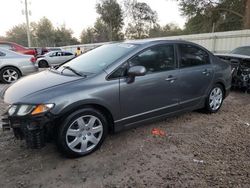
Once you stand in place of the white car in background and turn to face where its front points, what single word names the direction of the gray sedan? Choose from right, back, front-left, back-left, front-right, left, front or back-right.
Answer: left

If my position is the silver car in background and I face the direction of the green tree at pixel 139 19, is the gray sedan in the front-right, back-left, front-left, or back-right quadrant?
back-right

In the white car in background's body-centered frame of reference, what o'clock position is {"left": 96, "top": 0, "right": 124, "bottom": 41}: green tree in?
The green tree is roughly at 4 o'clock from the white car in background.

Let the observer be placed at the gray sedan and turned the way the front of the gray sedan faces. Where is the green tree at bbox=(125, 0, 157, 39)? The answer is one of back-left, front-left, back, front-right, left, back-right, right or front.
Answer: back-right

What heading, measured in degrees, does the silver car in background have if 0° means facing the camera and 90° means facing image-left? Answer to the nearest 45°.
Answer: approximately 90°

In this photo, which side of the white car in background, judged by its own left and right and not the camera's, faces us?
left

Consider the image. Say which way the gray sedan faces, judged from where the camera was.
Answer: facing the viewer and to the left of the viewer

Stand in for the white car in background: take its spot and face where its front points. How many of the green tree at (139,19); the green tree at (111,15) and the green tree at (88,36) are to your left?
0

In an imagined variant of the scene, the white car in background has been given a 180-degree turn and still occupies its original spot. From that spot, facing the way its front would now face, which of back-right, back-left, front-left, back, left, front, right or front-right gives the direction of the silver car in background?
right

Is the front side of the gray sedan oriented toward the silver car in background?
no

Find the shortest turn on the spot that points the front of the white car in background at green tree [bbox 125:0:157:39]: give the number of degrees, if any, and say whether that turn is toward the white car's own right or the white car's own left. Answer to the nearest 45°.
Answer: approximately 135° to the white car's own right

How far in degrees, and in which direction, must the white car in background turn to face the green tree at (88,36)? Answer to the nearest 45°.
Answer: approximately 90° to its right

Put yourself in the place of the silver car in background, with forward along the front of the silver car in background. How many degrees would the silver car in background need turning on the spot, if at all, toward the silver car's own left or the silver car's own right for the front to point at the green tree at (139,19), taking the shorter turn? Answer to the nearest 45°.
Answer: approximately 135° to the silver car's own right

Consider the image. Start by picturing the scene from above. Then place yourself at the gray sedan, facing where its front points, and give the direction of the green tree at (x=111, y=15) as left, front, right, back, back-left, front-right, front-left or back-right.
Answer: back-right

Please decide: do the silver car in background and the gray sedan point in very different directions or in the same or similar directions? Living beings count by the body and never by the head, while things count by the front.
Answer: same or similar directions
